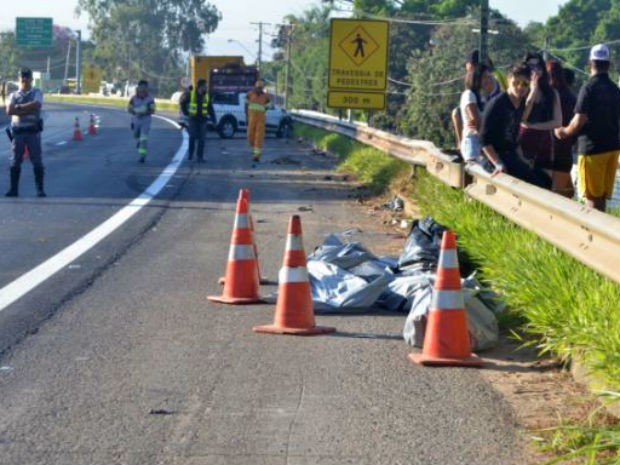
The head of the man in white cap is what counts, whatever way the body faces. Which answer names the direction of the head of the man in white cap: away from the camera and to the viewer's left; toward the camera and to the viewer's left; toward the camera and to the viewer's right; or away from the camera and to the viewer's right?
away from the camera and to the viewer's left

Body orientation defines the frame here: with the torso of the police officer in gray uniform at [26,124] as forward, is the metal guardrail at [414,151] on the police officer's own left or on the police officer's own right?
on the police officer's own left

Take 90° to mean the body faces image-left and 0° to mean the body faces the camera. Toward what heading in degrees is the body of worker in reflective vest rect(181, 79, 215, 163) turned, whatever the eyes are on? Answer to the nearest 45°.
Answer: approximately 0°

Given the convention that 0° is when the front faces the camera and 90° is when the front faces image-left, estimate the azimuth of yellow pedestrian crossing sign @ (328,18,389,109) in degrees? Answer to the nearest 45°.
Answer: approximately 0°
